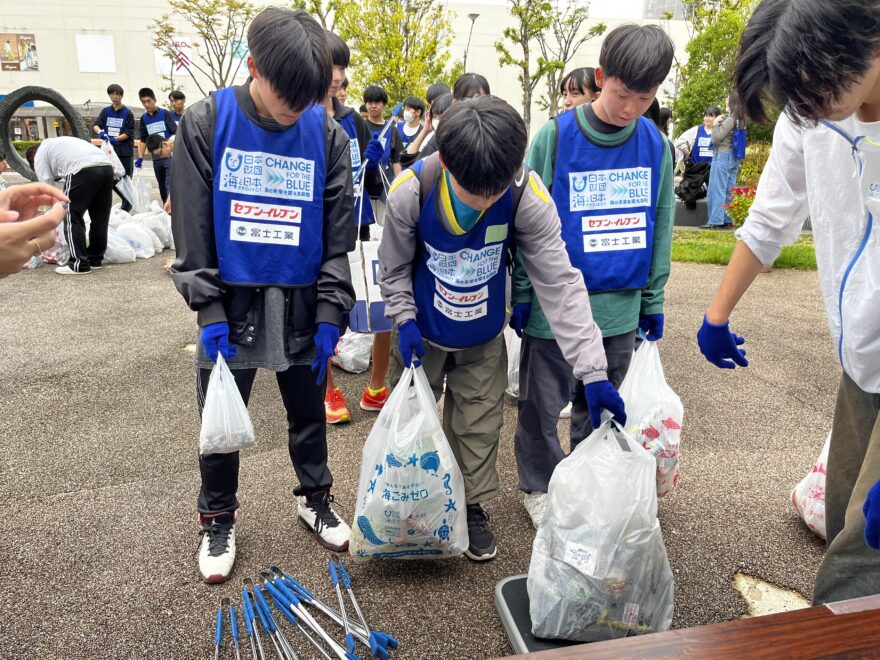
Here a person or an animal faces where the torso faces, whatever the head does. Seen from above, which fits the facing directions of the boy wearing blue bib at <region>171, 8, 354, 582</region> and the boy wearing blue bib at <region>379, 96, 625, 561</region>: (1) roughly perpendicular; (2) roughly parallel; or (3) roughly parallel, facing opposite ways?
roughly parallel

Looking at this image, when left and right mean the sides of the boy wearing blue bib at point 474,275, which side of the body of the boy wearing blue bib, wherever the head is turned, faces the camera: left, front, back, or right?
front

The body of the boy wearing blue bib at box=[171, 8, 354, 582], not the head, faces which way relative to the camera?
toward the camera

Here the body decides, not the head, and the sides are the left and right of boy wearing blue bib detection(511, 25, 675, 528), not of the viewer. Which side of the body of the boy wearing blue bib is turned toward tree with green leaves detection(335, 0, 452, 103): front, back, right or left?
back

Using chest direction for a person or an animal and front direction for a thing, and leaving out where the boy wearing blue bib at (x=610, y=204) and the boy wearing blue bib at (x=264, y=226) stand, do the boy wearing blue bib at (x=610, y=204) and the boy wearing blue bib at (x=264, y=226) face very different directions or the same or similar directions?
same or similar directions

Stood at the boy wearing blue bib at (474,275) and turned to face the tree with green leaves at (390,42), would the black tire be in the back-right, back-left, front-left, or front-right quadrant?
front-left

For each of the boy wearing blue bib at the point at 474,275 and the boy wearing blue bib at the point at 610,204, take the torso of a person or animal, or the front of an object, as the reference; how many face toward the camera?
2

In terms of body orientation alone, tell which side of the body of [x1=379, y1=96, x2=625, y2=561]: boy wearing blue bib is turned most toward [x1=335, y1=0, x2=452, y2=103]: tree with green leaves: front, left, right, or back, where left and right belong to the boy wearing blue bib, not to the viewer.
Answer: back

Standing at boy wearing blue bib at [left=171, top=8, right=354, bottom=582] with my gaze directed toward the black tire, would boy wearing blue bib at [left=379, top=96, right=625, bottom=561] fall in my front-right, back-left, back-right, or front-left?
back-right

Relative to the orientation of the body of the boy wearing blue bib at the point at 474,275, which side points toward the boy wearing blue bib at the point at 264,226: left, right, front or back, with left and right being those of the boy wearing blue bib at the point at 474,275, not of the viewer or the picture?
right

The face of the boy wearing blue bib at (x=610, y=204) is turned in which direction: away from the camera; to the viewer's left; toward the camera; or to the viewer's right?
toward the camera

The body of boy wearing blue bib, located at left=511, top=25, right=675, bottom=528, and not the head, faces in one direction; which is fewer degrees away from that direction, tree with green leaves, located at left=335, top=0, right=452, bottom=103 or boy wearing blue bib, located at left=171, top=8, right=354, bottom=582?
the boy wearing blue bib

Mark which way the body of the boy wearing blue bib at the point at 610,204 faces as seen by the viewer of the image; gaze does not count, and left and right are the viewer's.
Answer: facing the viewer

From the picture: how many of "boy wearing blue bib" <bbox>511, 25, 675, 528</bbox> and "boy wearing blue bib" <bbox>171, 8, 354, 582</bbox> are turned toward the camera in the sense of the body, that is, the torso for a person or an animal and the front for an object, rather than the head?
2

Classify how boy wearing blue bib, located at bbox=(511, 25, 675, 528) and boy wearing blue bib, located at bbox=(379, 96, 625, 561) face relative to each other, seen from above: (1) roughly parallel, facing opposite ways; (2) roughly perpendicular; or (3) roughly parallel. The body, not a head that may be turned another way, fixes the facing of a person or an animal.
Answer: roughly parallel
